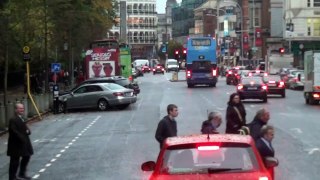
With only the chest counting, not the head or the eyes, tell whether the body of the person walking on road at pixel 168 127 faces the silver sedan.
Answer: no

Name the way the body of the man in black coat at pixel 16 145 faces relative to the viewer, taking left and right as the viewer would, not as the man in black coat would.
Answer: facing the viewer and to the right of the viewer

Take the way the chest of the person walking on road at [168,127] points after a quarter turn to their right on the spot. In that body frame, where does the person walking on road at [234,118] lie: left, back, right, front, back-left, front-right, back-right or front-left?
back-left

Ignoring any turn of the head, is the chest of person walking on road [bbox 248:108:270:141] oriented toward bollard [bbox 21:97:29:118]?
no

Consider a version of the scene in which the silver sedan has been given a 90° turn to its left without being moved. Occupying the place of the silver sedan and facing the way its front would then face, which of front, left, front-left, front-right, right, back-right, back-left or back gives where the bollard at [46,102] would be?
front-right

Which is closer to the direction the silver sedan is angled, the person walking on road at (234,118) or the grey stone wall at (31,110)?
the grey stone wall
